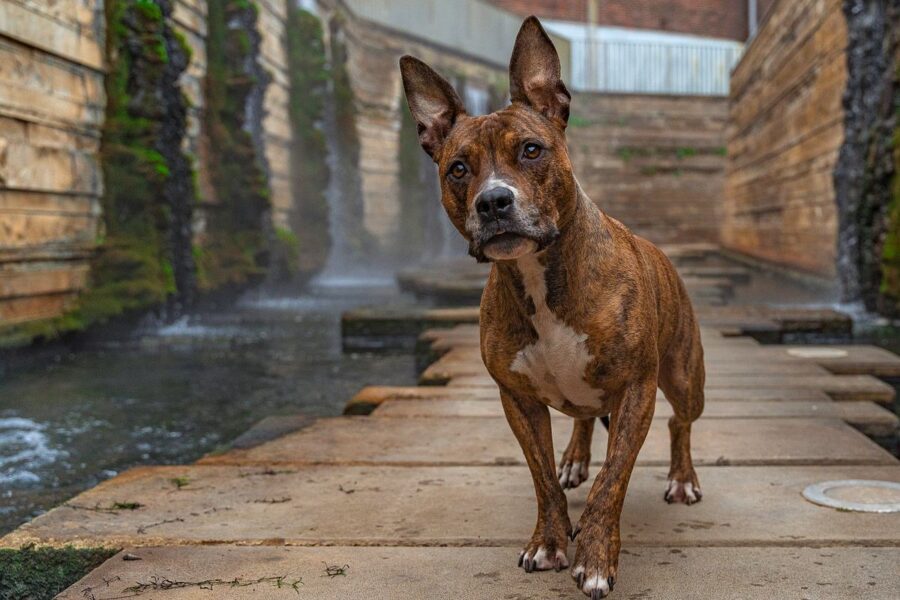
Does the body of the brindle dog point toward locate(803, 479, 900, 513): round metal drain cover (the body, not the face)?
no

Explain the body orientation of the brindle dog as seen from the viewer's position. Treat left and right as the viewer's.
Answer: facing the viewer and to the left of the viewer

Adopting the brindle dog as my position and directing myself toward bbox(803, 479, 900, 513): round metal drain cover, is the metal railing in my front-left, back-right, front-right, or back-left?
front-left

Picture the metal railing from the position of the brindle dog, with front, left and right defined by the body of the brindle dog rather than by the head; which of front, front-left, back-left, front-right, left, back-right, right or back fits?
back-right

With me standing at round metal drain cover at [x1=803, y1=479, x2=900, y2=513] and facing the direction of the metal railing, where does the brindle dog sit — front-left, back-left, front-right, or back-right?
back-left
